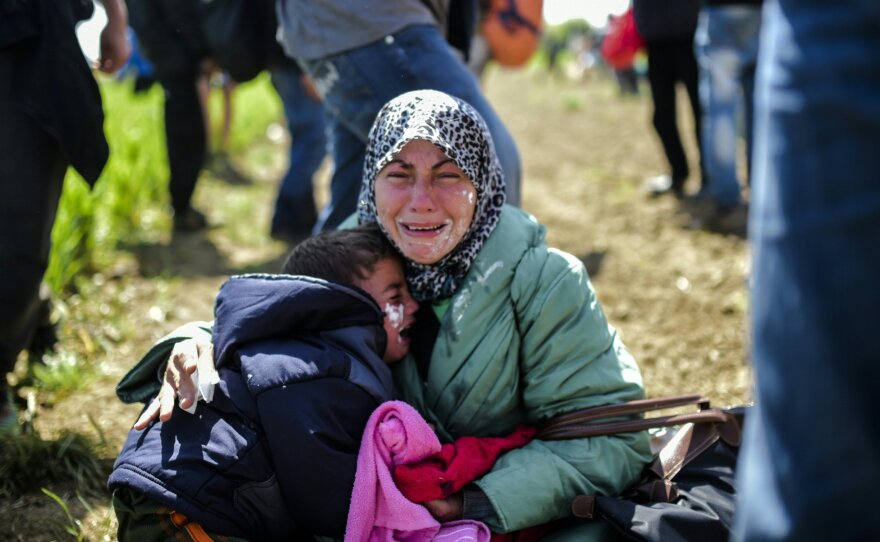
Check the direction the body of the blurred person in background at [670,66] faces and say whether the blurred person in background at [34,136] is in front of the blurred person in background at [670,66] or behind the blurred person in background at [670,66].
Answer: in front

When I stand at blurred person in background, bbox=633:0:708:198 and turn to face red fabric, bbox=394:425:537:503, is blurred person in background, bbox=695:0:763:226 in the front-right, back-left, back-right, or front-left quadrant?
front-left

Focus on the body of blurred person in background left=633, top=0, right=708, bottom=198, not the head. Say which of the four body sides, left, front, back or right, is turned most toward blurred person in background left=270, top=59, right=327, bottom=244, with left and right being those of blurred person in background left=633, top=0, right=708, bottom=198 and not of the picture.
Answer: front

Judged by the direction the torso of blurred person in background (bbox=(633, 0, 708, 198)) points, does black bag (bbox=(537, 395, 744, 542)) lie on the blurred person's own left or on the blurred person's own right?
on the blurred person's own left
